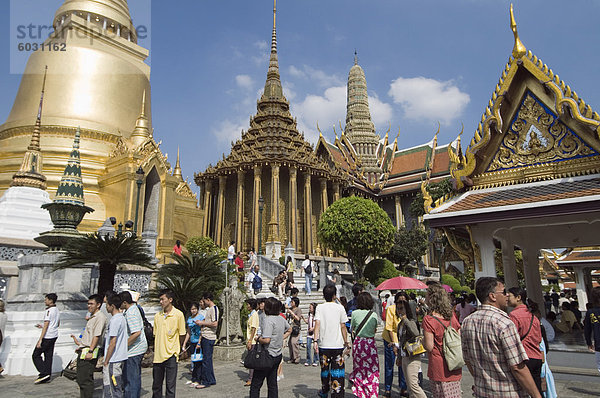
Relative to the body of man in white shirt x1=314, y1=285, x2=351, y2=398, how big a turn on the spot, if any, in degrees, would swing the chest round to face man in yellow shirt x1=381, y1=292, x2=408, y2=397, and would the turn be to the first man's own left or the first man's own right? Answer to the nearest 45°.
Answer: approximately 45° to the first man's own right

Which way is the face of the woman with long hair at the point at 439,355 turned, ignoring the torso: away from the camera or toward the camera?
away from the camera

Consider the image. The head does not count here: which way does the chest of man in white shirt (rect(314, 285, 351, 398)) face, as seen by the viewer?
away from the camera

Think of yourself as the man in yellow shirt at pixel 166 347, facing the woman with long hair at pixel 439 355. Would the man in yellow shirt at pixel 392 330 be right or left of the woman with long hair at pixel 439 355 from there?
left

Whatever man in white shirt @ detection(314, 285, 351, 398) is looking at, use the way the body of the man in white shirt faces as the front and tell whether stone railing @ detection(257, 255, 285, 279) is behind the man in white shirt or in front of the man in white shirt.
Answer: in front

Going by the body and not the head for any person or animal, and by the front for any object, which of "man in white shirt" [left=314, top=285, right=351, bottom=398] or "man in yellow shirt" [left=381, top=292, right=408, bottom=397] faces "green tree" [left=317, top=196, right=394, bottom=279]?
the man in white shirt

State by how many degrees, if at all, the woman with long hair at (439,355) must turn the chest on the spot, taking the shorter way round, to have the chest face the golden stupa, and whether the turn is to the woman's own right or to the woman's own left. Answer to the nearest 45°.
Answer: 0° — they already face it
